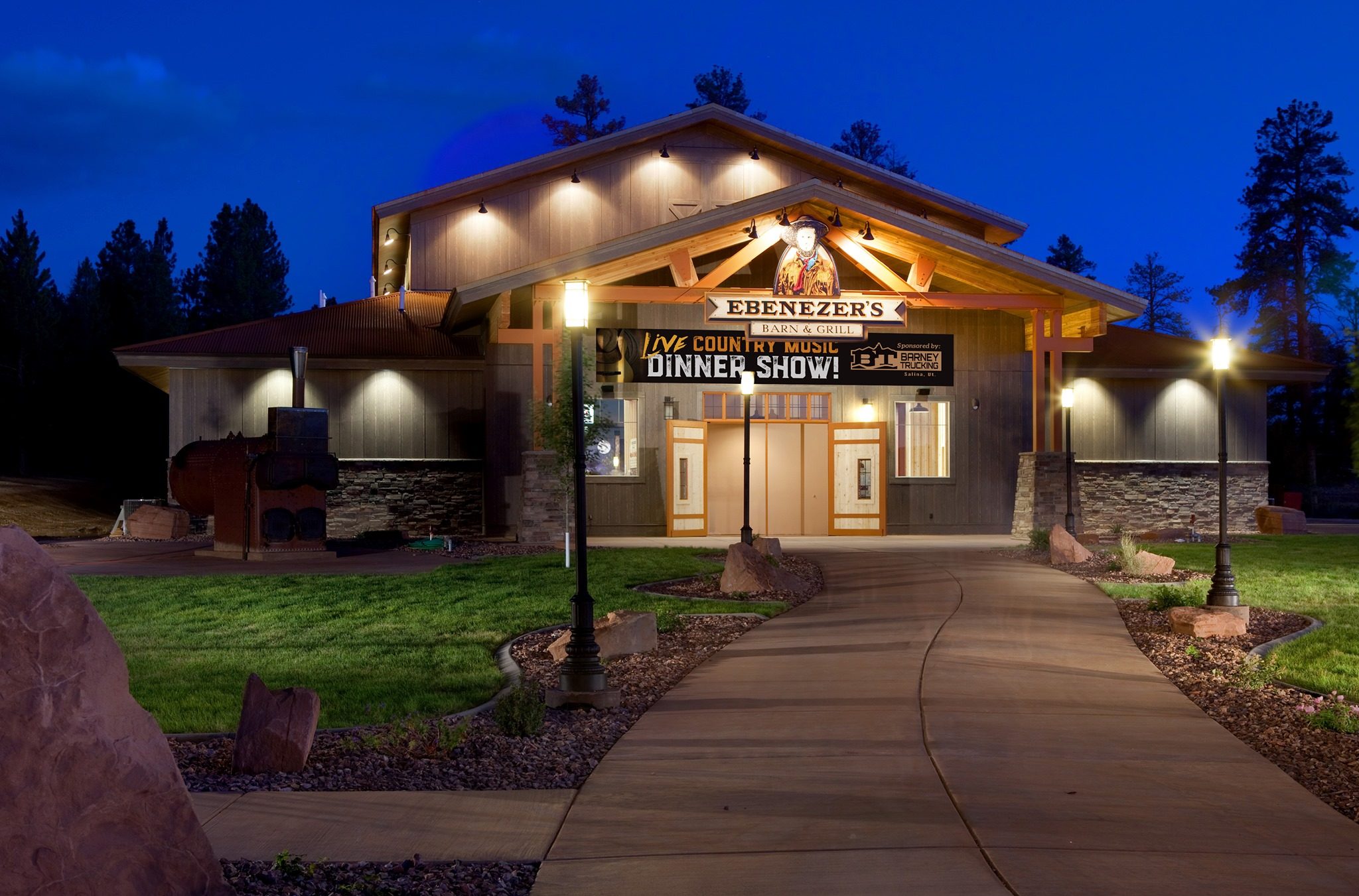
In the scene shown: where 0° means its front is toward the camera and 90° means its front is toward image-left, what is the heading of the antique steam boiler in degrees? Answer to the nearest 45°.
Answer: approximately 315°

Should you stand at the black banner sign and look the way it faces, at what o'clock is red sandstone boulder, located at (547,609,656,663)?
The red sandstone boulder is roughly at 12 o'clock from the black banner sign.

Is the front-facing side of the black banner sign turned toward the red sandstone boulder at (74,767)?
yes

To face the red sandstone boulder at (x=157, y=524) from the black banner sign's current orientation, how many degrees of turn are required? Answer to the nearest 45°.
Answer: approximately 90° to its right

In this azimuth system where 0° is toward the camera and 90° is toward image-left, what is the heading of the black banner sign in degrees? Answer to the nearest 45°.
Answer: approximately 0°
